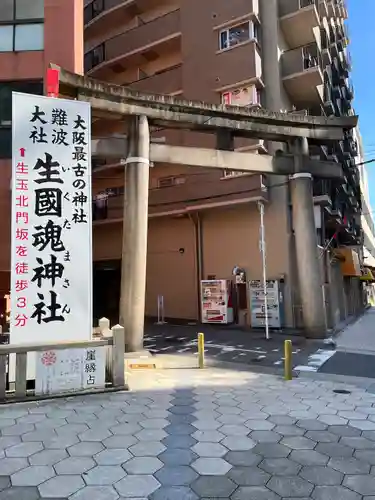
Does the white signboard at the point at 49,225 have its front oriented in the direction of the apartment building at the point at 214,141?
no

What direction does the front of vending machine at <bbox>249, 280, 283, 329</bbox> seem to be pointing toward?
toward the camera

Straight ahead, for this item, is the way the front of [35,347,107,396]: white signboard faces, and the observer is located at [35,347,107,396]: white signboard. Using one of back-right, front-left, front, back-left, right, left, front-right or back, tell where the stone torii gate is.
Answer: back-left

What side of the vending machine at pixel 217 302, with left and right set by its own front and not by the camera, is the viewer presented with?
front

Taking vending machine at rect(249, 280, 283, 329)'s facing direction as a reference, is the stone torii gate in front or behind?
in front

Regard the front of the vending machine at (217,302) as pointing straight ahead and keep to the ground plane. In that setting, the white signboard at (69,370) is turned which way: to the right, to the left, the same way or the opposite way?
the same way

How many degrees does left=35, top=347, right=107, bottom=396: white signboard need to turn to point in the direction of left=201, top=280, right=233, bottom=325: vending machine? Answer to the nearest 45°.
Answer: approximately 135° to its left

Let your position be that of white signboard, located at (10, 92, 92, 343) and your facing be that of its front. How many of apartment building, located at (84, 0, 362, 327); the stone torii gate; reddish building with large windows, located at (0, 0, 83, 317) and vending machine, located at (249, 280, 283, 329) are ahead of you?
0

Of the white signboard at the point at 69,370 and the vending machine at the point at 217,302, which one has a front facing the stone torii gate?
the vending machine

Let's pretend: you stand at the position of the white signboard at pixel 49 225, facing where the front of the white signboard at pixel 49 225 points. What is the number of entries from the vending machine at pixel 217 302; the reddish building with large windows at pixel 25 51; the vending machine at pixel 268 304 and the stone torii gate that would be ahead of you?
0

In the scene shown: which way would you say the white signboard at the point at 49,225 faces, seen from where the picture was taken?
facing the viewer

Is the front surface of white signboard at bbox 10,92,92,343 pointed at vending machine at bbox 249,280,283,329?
no

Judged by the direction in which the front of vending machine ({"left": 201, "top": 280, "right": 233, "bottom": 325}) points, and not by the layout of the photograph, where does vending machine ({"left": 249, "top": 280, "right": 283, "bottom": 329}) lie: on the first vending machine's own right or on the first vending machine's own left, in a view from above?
on the first vending machine's own left

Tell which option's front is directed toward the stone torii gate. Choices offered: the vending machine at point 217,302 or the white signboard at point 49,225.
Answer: the vending machine

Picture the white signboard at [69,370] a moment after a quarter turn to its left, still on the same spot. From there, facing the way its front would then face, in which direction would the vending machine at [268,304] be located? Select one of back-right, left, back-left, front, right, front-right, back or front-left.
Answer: front-left

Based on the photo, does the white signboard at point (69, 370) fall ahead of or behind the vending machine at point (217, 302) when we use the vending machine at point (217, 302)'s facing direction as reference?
ahead

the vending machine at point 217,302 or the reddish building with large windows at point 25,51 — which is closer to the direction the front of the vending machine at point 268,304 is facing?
the reddish building with large windows

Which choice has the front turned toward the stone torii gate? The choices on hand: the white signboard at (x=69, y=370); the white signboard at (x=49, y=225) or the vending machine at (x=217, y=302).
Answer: the vending machine
